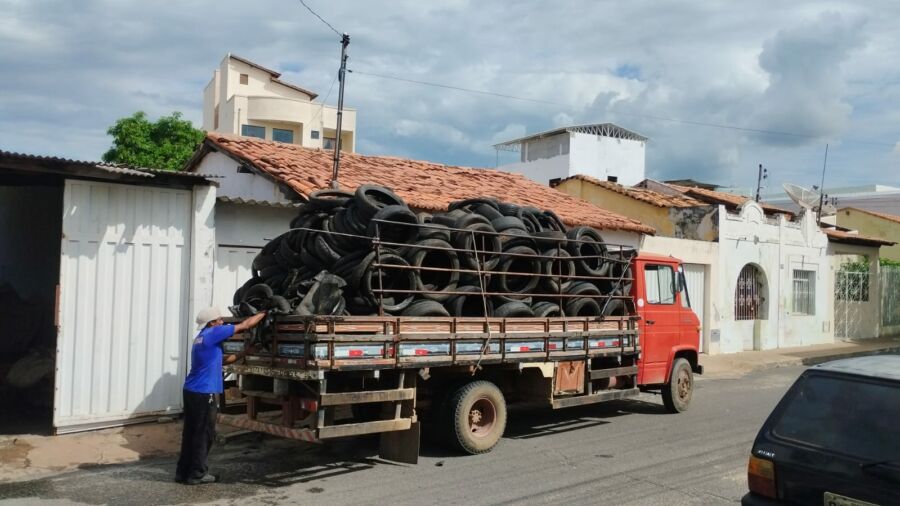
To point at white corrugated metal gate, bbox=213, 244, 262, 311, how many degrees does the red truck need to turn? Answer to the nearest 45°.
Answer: approximately 90° to its left

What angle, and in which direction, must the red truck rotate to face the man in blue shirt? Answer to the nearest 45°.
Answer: approximately 135° to its left

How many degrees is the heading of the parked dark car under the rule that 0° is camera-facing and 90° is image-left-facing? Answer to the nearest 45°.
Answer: approximately 225°

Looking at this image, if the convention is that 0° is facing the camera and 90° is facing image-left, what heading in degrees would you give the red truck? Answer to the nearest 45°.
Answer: approximately 225°

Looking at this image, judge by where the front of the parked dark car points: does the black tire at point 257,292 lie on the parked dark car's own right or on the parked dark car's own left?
on the parked dark car's own left

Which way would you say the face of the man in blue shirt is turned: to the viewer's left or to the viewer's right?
to the viewer's right

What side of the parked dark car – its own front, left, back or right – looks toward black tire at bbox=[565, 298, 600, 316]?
left

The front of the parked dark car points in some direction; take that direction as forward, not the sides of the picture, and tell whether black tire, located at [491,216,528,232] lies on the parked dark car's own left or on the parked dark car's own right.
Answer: on the parked dark car's own left

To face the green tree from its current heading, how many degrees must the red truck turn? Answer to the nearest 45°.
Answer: approximately 90° to its left
